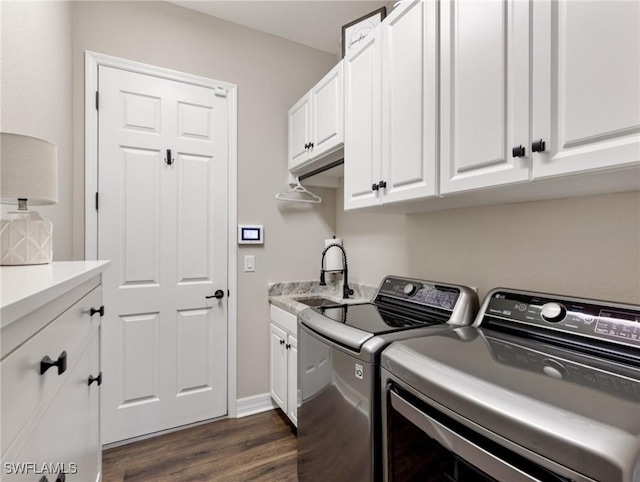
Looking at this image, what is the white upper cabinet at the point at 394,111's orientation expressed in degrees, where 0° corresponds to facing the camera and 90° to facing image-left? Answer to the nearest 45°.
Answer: approximately 45°

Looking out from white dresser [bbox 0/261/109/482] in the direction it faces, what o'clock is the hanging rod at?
The hanging rod is roughly at 11 o'clock from the white dresser.

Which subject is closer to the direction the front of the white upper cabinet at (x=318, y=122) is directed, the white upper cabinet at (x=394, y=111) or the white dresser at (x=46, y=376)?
the white dresser

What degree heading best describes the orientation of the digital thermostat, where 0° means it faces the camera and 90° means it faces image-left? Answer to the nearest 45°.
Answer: approximately 0°

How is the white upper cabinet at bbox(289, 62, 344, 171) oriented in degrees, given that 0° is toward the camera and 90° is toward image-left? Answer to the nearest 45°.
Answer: approximately 45°

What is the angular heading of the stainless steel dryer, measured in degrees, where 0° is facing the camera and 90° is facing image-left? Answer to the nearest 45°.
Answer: approximately 45°

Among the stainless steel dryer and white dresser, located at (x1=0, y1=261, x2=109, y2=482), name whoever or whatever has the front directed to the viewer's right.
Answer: the white dresser

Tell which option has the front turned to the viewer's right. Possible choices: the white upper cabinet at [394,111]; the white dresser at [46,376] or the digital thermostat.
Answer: the white dresser

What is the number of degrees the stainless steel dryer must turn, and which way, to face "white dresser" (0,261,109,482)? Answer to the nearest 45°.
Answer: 0° — it already faces it

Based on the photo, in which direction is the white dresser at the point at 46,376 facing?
to the viewer's right
